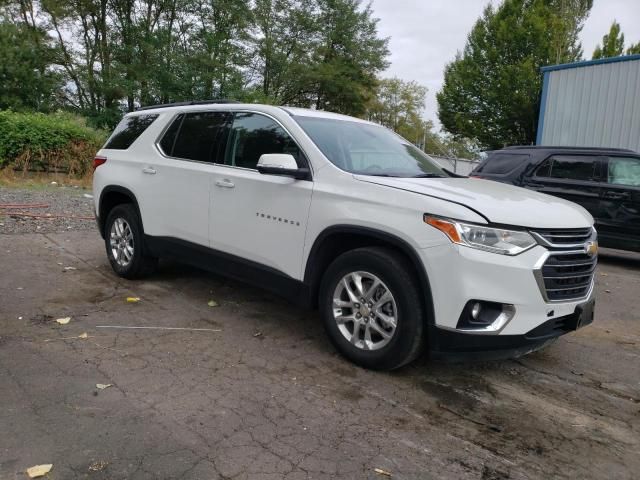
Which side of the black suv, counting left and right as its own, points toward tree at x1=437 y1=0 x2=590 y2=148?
left

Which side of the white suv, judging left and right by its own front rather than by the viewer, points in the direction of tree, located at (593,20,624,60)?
left

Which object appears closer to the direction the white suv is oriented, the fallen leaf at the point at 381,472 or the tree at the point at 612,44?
the fallen leaf

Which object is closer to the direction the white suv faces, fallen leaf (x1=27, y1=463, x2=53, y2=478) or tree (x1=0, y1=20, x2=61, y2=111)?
the fallen leaf

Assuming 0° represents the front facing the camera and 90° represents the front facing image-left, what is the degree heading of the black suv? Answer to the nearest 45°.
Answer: approximately 270°

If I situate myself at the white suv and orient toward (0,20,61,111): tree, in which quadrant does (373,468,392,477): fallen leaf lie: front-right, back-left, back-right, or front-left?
back-left

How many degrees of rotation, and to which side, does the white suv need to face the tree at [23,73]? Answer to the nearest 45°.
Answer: approximately 180°

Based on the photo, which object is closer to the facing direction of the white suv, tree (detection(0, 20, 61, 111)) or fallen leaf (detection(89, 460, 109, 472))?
the fallen leaf

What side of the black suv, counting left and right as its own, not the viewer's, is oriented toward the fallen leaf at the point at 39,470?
right

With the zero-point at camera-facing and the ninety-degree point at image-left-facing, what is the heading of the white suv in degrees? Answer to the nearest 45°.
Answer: approximately 315°

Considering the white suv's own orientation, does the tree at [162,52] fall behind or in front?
behind
